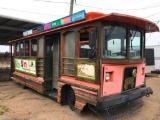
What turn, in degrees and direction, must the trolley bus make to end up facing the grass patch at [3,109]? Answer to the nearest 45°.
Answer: approximately 135° to its right
